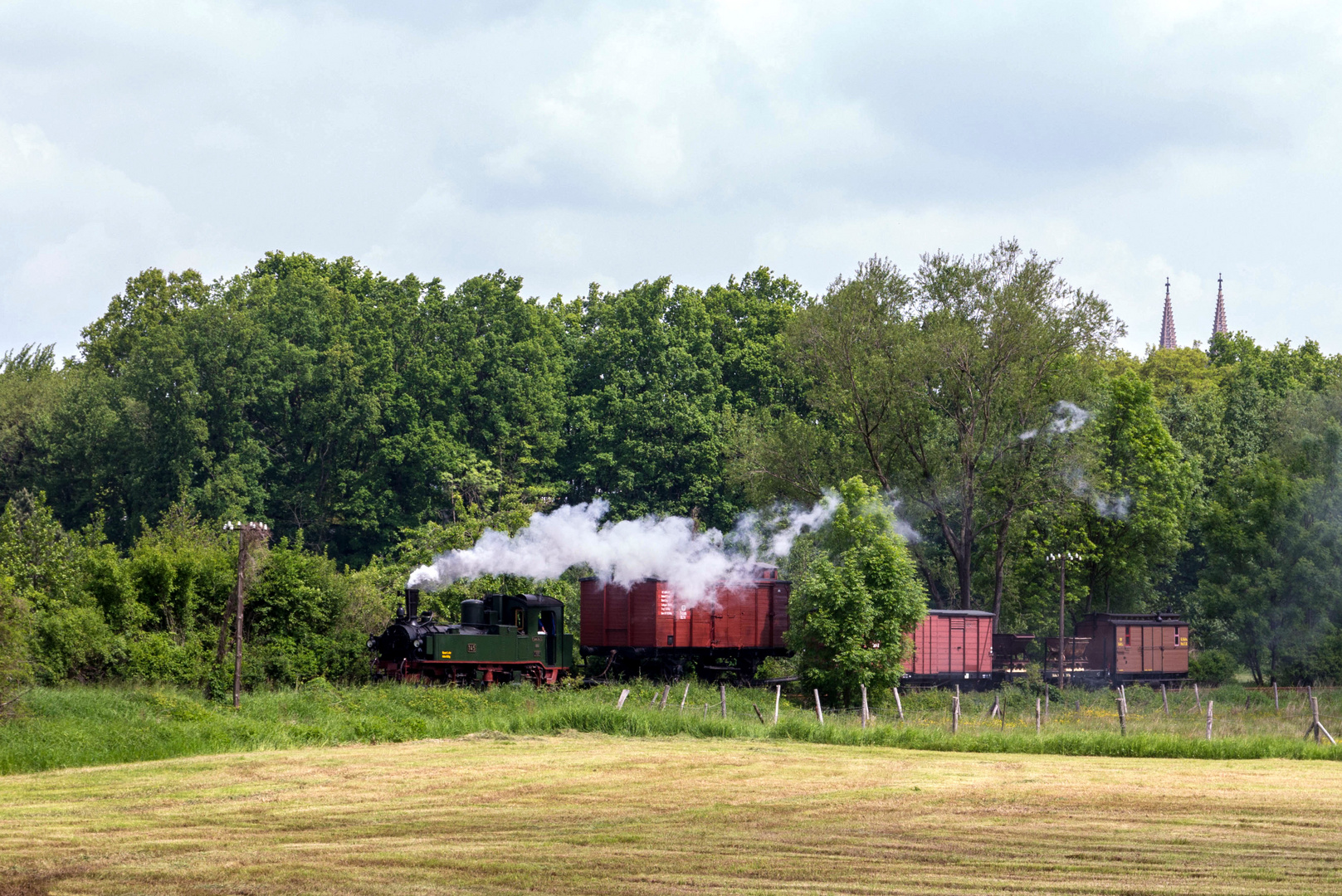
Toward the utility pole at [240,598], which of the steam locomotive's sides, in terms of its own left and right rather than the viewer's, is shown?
front

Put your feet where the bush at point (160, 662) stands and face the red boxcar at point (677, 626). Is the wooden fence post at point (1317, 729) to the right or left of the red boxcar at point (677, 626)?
right

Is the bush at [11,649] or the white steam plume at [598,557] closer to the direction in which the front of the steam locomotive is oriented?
the bush

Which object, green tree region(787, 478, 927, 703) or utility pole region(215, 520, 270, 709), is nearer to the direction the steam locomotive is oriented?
the utility pole

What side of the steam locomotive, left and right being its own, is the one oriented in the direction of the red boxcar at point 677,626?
back

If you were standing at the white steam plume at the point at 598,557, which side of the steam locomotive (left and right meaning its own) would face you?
back

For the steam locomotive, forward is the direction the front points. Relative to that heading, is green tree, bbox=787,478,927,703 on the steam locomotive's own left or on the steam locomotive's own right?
on the steam locomotive's own left

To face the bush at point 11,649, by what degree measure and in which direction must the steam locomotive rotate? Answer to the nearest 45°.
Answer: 0° — it already faces it

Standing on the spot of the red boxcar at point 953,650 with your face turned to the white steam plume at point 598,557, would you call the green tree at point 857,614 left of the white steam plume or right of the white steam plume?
left

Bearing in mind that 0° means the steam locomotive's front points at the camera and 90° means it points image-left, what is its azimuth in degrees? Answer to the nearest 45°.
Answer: approximately 45°
